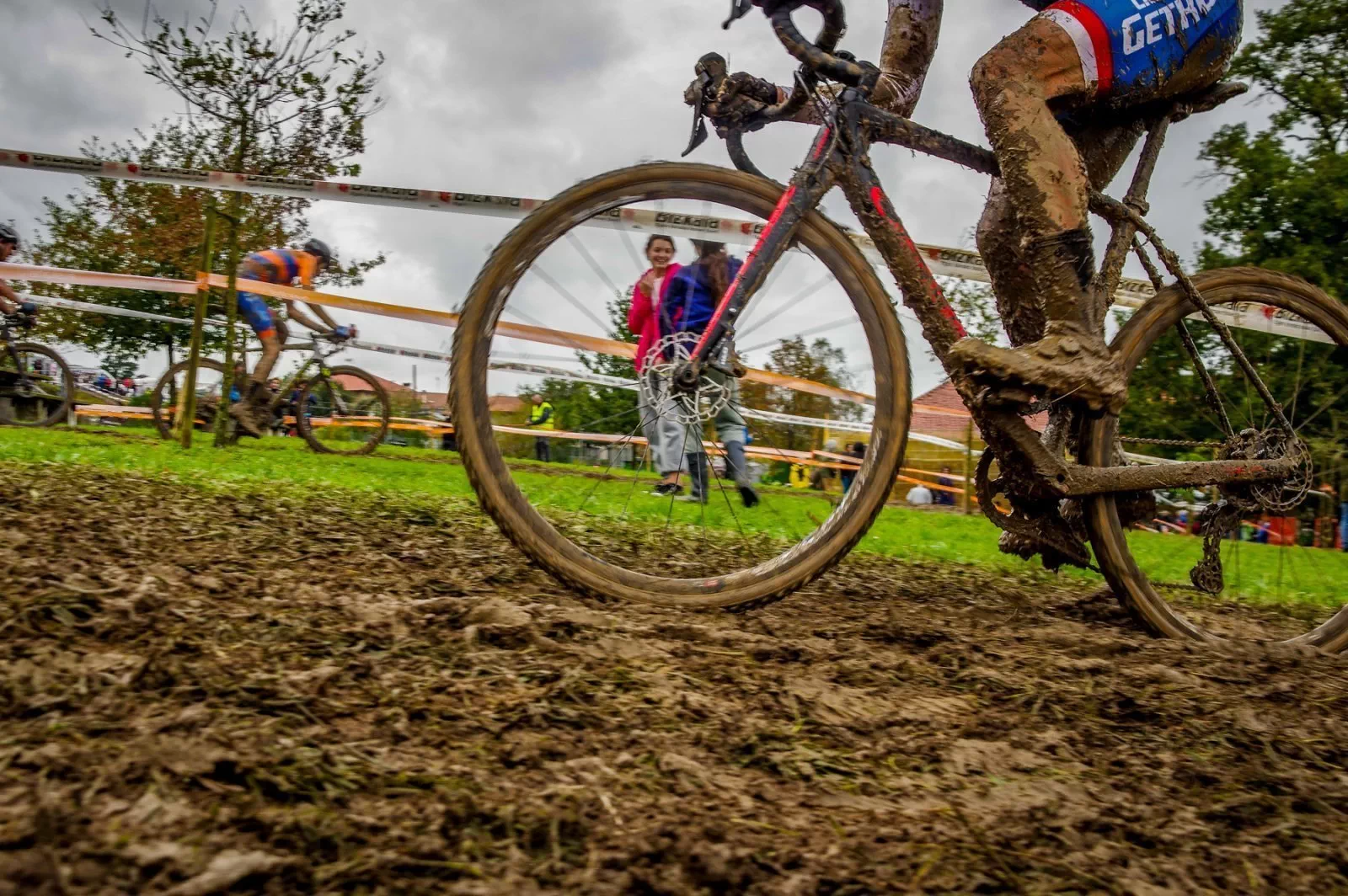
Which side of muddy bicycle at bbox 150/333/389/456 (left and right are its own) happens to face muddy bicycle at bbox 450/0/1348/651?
right

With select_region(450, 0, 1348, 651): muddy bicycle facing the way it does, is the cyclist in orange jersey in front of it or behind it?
in front

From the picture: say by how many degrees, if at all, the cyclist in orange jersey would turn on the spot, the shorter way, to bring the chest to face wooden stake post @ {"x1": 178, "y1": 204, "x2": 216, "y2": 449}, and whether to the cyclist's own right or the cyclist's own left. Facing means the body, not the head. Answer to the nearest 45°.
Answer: approximately 135° to the cyclist's own right

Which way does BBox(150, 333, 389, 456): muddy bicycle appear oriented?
to the viewer's right

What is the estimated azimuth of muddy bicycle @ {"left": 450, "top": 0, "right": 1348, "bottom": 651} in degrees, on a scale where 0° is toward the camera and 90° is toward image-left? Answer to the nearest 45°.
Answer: approximately 90°

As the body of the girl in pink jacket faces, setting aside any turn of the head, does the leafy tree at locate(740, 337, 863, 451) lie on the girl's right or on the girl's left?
on the girl's left

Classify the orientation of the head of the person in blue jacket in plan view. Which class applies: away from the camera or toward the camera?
away from the camera

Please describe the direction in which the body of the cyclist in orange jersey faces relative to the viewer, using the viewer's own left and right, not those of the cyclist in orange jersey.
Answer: facing to the right of the viewer

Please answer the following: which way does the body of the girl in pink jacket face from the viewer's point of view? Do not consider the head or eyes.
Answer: toward the camera

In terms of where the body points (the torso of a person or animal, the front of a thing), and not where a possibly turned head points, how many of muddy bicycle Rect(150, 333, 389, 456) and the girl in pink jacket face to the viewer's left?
0

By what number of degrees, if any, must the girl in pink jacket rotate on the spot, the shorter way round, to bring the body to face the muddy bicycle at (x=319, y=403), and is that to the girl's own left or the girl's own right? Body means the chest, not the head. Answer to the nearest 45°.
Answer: approximately 135° to the girl's own right

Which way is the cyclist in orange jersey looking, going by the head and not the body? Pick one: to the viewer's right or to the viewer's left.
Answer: to the viewer's right
